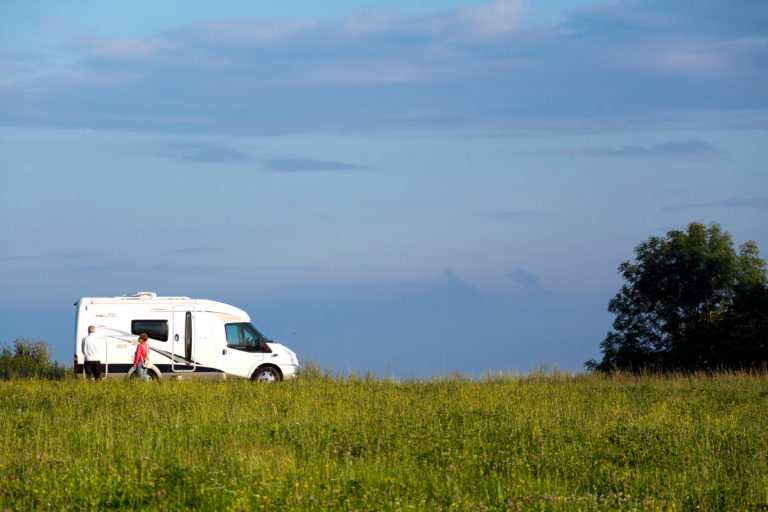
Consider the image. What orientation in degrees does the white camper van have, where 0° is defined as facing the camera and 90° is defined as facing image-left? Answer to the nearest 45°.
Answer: approximately 270°

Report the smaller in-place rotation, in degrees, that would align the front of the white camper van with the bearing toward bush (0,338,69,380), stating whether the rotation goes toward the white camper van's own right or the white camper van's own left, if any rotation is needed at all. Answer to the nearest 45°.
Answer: approximately 135° to the white camper van's own left

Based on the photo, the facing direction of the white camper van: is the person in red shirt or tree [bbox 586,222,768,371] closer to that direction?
the tree

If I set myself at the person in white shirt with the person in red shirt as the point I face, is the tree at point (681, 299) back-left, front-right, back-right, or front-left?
front-left

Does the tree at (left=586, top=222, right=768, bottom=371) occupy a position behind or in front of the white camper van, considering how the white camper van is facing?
in front

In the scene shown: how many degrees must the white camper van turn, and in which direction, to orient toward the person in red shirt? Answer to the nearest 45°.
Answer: approximately 135° to its right

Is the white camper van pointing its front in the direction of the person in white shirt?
no

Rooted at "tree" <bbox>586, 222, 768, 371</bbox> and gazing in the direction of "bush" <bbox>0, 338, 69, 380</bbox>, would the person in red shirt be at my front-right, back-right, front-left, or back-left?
front-left
